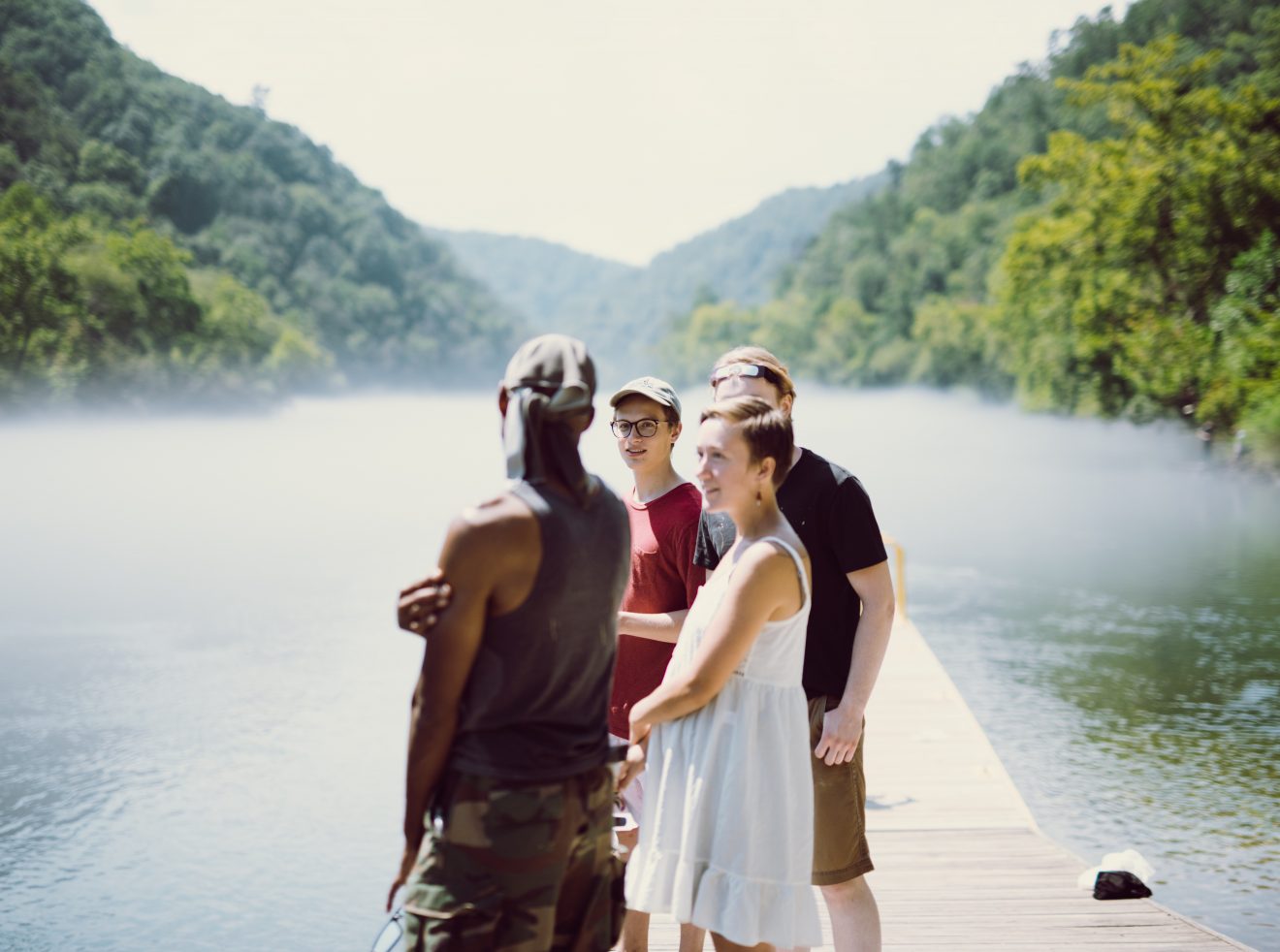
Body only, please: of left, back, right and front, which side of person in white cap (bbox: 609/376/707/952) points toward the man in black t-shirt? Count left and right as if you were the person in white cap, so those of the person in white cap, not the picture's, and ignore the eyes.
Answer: left

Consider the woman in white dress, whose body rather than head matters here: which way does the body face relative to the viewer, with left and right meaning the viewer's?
facing to the left of the viewer

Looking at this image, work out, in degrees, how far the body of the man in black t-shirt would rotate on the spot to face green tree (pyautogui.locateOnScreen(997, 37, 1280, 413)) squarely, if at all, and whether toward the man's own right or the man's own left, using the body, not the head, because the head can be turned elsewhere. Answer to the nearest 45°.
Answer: approximately 135° to the man's own right

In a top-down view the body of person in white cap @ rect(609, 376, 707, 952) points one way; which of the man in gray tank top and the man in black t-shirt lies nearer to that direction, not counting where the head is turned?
the man in gray tank top

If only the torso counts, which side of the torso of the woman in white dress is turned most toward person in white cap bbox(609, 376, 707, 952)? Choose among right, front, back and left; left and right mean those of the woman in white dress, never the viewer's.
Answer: right

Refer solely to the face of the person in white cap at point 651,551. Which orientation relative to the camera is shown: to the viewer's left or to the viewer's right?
to the viewer's left

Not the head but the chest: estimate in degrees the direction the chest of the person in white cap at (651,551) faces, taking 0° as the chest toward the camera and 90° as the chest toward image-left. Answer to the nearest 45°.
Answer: approximately 45°

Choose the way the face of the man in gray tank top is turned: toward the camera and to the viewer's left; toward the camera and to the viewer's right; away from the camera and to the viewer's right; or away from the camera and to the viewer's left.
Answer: away from the camera and to the viewer's right

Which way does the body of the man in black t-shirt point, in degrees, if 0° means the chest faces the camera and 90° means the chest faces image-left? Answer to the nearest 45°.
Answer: approximately 45°
